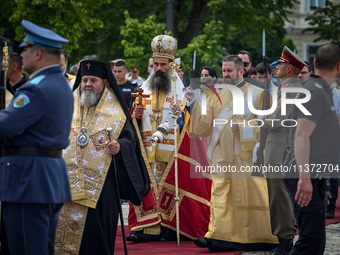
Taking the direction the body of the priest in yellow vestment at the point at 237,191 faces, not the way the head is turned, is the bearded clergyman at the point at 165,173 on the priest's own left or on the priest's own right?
on the priest's own right

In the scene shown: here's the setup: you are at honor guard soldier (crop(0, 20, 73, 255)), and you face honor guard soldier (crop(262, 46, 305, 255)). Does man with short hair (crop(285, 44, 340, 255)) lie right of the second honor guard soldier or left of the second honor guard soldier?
right

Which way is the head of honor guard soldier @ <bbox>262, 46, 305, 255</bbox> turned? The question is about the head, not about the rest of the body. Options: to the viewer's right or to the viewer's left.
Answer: to the viewer's left

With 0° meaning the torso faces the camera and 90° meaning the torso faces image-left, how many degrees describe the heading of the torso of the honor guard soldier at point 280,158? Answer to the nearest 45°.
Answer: approximately 90°

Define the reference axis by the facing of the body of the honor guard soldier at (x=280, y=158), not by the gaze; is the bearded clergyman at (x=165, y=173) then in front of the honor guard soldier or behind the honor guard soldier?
in front

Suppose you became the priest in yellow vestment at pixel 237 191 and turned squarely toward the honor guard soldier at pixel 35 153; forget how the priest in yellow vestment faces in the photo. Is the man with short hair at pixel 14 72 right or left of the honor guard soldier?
right

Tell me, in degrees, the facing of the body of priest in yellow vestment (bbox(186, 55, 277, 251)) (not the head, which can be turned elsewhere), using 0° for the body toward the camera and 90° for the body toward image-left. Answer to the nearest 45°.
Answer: approximately 45°

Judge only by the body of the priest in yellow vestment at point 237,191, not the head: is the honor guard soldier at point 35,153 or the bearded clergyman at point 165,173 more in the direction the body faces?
the honor guard soldier

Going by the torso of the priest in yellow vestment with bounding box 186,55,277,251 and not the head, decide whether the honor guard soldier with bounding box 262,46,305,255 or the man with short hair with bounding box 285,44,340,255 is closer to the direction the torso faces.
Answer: the man with short hair
